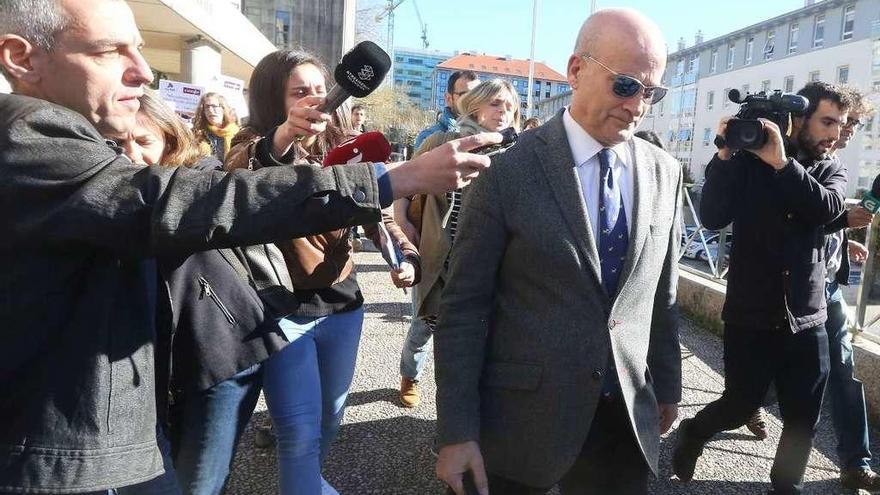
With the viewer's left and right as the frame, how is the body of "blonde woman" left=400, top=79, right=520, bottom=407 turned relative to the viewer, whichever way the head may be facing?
facing the viewer and to the right of the viewer

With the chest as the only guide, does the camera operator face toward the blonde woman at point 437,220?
no

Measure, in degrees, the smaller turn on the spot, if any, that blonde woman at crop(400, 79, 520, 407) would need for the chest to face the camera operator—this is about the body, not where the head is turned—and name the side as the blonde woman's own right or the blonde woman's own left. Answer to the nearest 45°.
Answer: approximately 45° to the blonde woman's own left

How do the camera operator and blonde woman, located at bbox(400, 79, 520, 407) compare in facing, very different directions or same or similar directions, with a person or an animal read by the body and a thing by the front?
same or similar directions

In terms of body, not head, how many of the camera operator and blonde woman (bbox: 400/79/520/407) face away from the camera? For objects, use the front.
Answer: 0
